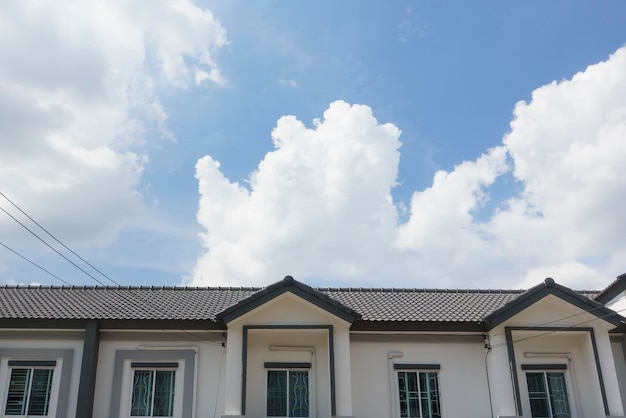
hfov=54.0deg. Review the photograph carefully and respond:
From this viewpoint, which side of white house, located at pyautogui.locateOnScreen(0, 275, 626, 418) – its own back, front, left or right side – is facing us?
front
